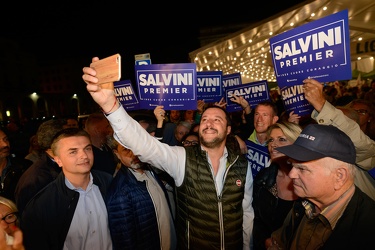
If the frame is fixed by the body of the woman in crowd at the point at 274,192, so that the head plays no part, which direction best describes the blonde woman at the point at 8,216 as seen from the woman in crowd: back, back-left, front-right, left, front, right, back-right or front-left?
front

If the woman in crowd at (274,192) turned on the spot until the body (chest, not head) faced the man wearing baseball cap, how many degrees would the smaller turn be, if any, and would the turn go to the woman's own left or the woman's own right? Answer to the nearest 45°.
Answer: approximately 45° to the woman's own left

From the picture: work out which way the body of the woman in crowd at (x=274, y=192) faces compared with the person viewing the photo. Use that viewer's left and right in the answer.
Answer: facing the viewer and to the left of the viewer
